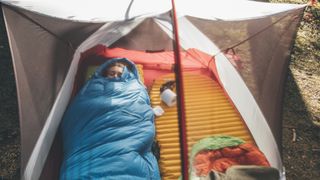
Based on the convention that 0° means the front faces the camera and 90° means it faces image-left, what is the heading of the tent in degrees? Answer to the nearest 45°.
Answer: approximately 0°
